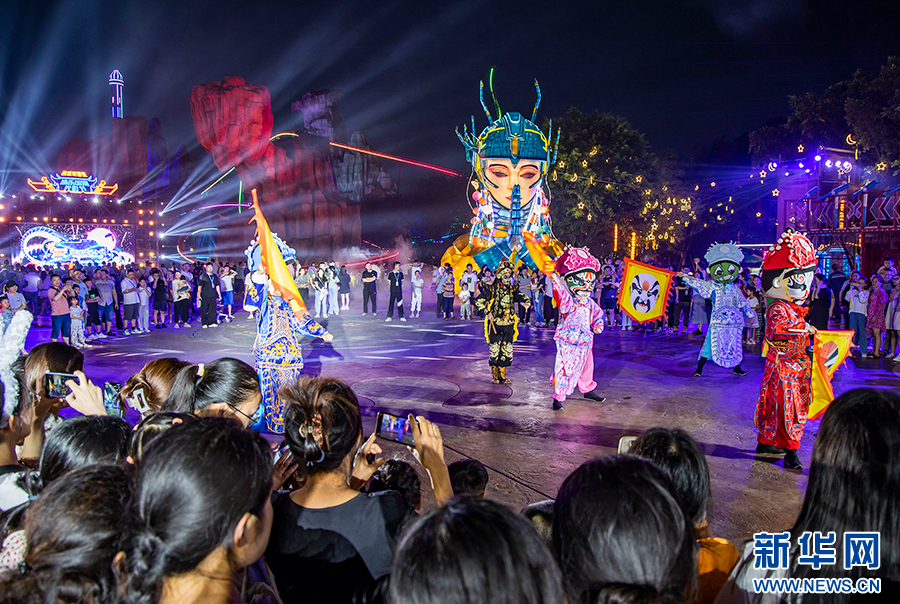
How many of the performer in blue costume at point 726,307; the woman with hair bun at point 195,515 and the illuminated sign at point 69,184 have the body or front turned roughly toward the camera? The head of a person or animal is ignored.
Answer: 2

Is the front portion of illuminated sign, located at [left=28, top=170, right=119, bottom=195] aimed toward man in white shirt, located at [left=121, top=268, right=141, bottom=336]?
yes

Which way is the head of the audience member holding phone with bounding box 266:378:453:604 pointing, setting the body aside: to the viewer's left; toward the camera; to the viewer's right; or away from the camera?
away from the camera

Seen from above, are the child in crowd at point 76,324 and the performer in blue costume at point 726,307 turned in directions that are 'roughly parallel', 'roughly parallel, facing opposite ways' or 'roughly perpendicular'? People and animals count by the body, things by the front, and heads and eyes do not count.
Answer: roughly perpendicular

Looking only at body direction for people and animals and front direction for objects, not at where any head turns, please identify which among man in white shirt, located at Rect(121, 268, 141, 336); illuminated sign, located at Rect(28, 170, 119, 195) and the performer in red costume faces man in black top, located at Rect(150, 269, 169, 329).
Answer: the illuminated sign

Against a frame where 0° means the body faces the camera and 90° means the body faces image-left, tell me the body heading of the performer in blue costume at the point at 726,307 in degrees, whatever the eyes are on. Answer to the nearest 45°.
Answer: approximately 0°

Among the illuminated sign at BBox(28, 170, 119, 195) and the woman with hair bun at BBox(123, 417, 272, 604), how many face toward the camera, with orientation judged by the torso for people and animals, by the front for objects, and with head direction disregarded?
1

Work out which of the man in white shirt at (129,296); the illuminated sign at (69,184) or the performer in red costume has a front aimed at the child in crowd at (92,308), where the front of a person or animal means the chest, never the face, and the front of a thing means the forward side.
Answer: the illuminated sign

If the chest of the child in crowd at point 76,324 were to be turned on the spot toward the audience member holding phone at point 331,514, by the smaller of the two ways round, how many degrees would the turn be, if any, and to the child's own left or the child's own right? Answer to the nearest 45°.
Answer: approximately 45° to the child's own right

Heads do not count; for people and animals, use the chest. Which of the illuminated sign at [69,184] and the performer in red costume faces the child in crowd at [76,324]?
the illuminated sign

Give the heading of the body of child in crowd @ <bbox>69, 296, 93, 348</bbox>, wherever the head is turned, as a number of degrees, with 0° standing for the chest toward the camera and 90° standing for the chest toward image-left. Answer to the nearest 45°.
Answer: approximately 315°

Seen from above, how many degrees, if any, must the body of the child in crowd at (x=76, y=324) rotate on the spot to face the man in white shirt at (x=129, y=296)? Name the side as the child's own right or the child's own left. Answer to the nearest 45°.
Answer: approximately 90° to the child's own left

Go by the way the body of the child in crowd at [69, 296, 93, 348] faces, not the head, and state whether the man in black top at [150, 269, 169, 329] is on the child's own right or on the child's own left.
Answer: on the child's own left
